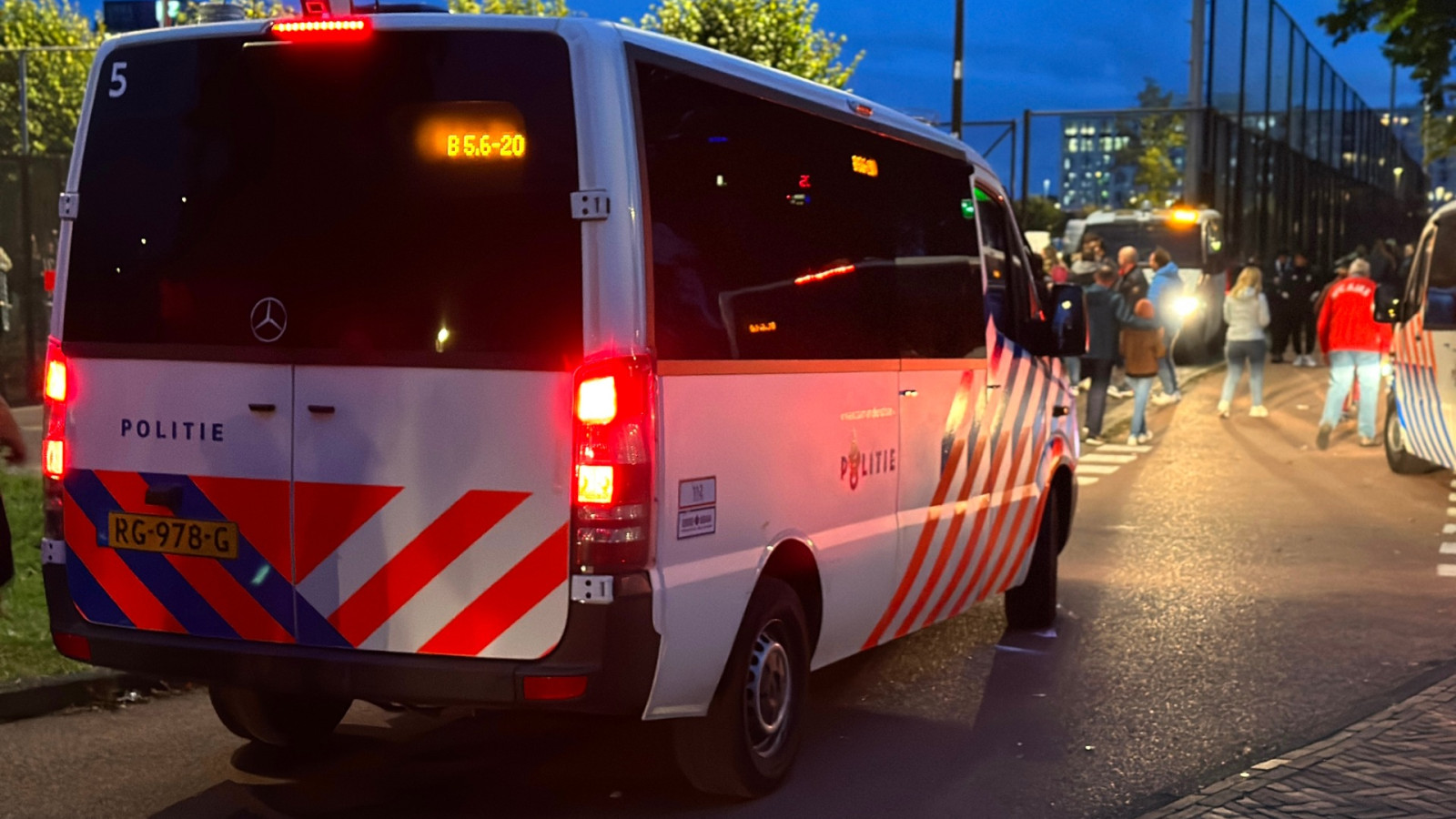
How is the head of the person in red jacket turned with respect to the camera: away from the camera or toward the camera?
away from the camera

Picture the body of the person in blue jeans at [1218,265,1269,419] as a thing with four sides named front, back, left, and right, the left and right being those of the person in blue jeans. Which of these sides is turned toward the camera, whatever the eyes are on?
back

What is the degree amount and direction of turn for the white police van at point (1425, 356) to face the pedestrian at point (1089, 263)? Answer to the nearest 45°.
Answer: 0° — it already faces them

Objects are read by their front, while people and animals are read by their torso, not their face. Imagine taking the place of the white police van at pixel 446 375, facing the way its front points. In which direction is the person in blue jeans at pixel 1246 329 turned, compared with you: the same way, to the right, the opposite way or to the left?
the same way

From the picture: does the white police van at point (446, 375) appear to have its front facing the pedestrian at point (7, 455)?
no

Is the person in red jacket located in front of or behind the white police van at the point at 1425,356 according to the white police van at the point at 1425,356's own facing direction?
in front

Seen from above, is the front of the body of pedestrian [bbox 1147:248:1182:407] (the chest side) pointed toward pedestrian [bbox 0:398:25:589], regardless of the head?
no

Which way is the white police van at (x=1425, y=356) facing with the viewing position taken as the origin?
facing away from the viewer and to the left of the viewer

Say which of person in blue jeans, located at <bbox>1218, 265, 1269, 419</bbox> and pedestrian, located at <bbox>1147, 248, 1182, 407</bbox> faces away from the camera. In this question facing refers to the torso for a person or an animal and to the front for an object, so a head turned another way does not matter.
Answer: the person in blue jeans

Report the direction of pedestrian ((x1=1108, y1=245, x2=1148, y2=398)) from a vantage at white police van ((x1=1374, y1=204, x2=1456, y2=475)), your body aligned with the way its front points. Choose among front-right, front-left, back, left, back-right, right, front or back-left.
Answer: front

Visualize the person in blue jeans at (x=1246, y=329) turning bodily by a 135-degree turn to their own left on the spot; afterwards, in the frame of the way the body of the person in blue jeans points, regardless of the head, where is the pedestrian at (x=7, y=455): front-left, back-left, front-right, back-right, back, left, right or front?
front-left

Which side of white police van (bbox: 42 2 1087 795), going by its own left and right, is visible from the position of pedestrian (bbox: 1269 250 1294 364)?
front

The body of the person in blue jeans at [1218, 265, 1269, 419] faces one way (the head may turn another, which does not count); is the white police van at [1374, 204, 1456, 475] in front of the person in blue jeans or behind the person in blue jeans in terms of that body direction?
behind

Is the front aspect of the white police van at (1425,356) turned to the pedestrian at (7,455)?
no
